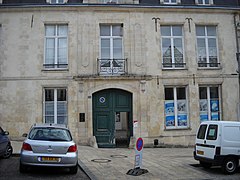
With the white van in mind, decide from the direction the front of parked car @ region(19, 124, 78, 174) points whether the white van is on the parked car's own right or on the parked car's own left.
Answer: on the parked car's own right

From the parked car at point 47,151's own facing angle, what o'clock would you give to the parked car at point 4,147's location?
the parked car at point 4,147 is roughly at 11 o'clock from the parked car at point 47,151.

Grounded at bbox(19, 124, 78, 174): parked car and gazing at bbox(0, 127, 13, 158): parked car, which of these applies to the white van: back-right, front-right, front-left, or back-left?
back-right

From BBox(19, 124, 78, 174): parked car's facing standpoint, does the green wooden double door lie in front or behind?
in front

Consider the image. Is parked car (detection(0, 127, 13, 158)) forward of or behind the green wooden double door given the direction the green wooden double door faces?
forward

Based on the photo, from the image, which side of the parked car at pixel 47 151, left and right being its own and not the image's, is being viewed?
back

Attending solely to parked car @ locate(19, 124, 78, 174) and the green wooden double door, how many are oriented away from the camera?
1

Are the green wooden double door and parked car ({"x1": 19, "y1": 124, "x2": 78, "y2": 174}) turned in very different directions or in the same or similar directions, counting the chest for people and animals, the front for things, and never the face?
very different directions

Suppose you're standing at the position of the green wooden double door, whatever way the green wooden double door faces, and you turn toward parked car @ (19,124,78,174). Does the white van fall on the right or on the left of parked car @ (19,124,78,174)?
left
